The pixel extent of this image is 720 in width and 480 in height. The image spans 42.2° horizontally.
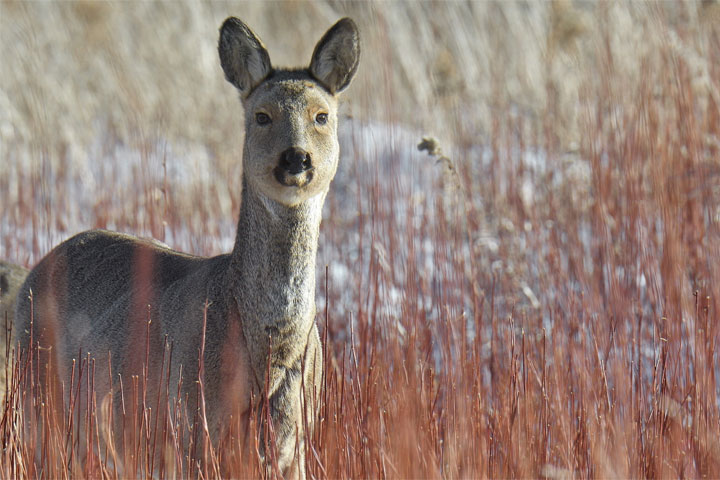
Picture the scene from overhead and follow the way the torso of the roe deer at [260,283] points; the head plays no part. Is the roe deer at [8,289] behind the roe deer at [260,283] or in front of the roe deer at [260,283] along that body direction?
behind

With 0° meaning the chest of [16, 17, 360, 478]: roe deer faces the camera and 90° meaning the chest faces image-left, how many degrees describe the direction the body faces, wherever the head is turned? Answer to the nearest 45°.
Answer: approximately 315°
